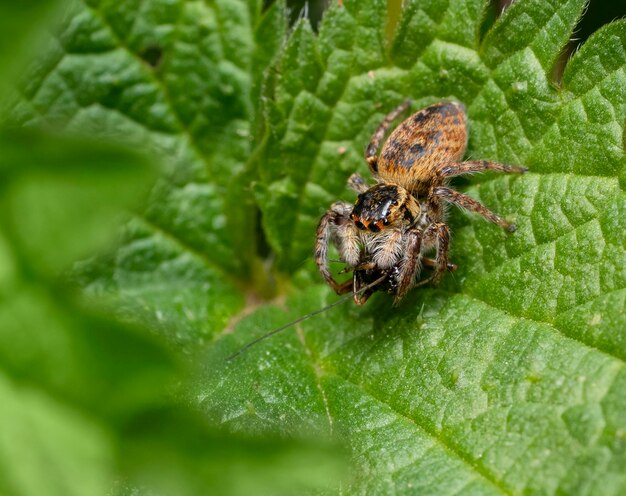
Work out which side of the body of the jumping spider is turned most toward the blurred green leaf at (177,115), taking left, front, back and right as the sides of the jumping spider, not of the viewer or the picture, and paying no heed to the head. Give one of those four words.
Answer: right

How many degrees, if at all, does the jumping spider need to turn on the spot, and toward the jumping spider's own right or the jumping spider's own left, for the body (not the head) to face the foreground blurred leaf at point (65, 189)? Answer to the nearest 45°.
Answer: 0° — it already faces it

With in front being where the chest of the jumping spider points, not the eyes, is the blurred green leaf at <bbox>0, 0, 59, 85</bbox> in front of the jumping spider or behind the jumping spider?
in front

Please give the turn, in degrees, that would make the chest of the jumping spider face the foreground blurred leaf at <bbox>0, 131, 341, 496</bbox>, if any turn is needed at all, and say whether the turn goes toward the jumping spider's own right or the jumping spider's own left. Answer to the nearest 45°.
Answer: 0° — it already faces it

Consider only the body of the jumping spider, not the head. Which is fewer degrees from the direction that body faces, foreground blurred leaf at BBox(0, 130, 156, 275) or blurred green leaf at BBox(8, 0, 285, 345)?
the foreground blurred leaf

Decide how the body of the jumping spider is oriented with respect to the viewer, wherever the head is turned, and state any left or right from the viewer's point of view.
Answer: facing the viewer and to the left of the viewer
